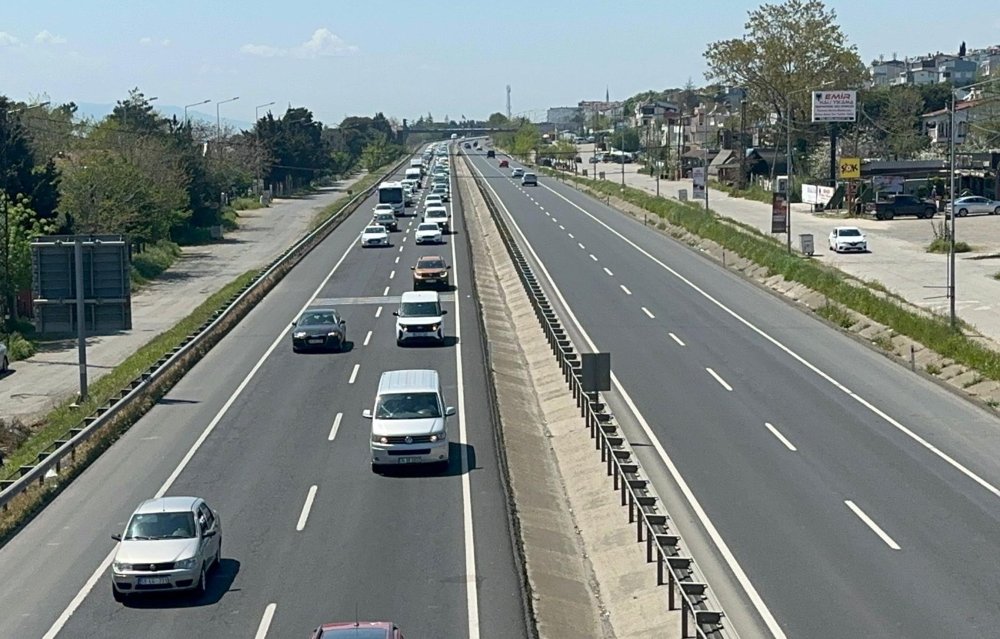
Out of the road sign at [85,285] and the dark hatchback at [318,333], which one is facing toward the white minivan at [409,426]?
the dark hatchback

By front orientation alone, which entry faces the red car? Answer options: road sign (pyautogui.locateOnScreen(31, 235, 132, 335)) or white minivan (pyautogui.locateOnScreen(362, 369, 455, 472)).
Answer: the white minivan

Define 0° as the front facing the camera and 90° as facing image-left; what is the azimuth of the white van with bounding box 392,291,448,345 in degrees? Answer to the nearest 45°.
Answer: approximately 0°

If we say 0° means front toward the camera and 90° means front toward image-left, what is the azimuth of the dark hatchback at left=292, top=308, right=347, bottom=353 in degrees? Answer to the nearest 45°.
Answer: approximately 0°

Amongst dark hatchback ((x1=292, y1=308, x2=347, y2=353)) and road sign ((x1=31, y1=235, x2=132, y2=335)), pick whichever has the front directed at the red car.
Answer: the dark hatchback

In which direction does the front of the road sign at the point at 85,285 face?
away from the camera

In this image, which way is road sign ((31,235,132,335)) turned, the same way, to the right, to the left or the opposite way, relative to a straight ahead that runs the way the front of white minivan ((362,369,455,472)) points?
the opposite way

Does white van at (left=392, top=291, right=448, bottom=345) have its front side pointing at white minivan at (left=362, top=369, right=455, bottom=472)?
yes
